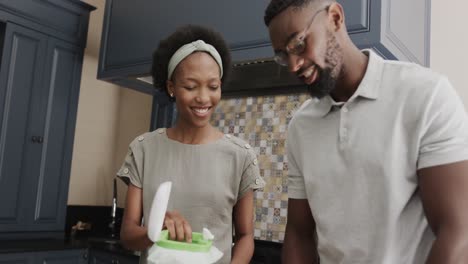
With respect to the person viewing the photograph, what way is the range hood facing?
facing the viewer and to the left of the viewer

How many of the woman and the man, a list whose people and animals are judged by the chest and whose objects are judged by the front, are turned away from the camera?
0

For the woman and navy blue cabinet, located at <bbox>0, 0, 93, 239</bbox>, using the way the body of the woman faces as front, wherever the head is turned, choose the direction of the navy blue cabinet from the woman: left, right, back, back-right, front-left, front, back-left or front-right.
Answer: back-right

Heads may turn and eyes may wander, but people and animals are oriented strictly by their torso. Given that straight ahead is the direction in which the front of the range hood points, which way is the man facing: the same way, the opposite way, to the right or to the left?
the same way

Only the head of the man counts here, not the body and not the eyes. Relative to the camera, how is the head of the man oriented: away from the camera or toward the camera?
toward the camera

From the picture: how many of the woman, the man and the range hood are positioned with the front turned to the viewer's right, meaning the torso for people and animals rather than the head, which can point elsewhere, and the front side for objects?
0

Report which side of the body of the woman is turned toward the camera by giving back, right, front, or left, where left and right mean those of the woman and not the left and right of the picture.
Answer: front

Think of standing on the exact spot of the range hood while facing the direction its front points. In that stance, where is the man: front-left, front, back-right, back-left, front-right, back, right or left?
front-left

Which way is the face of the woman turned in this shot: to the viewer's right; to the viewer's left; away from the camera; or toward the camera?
toward the camera

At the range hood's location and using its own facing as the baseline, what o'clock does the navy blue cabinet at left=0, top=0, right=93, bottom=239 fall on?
The navy blue cabinet is roughly at 2 o'clock from the range hood.

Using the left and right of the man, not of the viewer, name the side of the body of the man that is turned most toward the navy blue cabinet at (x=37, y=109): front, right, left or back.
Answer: right

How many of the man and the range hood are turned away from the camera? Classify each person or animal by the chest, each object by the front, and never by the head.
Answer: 0
